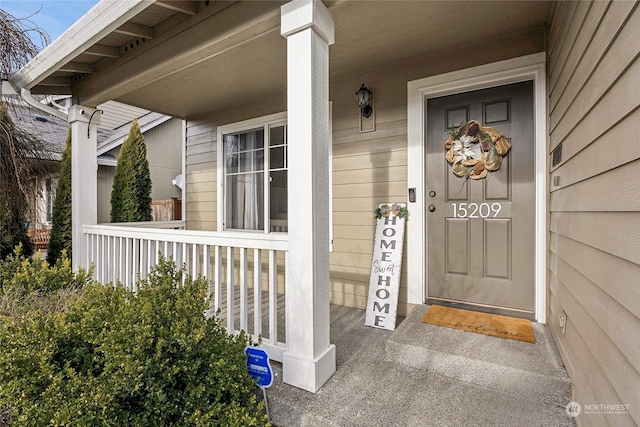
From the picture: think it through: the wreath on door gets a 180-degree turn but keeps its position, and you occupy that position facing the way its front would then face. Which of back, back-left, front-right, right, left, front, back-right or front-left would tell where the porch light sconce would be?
left

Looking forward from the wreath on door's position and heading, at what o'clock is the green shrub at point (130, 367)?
The green shrub is roughly at 1 o'clock from the wreath on door.

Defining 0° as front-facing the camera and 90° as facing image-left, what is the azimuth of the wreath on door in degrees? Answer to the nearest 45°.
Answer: approximately 0°

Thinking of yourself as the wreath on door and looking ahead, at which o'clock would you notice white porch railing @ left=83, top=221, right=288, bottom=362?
The white porch railing is roughly at 2 o'clock from the wreath on door.

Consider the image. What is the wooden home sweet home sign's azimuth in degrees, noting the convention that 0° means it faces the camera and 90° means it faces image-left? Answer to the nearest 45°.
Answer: approximately 0°

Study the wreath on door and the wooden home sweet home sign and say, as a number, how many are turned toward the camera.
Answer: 2

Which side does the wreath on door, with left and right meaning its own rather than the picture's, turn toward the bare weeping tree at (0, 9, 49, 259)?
right

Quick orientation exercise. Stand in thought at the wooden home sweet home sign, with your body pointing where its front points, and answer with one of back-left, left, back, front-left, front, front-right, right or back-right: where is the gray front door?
left

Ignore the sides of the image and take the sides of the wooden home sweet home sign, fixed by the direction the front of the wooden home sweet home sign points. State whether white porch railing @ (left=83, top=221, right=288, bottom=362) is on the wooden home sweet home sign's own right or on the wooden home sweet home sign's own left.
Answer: on the wooden home sweet home sign's own right

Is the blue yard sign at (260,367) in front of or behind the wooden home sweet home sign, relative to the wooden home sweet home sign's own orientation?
in front

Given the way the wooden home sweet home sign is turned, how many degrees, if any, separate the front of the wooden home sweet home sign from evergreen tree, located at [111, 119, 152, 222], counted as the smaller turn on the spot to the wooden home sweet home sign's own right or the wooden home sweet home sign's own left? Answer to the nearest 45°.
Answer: approximately 135° to the wooden home sweet home sign's own right

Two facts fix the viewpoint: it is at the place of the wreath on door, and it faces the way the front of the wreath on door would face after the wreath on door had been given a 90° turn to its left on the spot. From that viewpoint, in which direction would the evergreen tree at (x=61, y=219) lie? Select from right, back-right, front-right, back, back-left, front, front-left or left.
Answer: back
